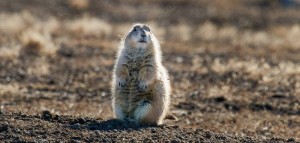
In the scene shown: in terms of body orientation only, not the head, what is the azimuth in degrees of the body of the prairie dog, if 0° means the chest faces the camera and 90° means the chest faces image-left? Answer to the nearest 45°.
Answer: approximately 0°

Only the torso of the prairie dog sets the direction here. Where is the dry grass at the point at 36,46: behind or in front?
behind
